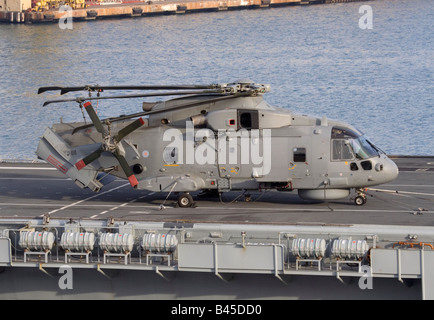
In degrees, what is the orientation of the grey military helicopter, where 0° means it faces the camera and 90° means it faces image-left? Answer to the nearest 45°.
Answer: approximately 270°
